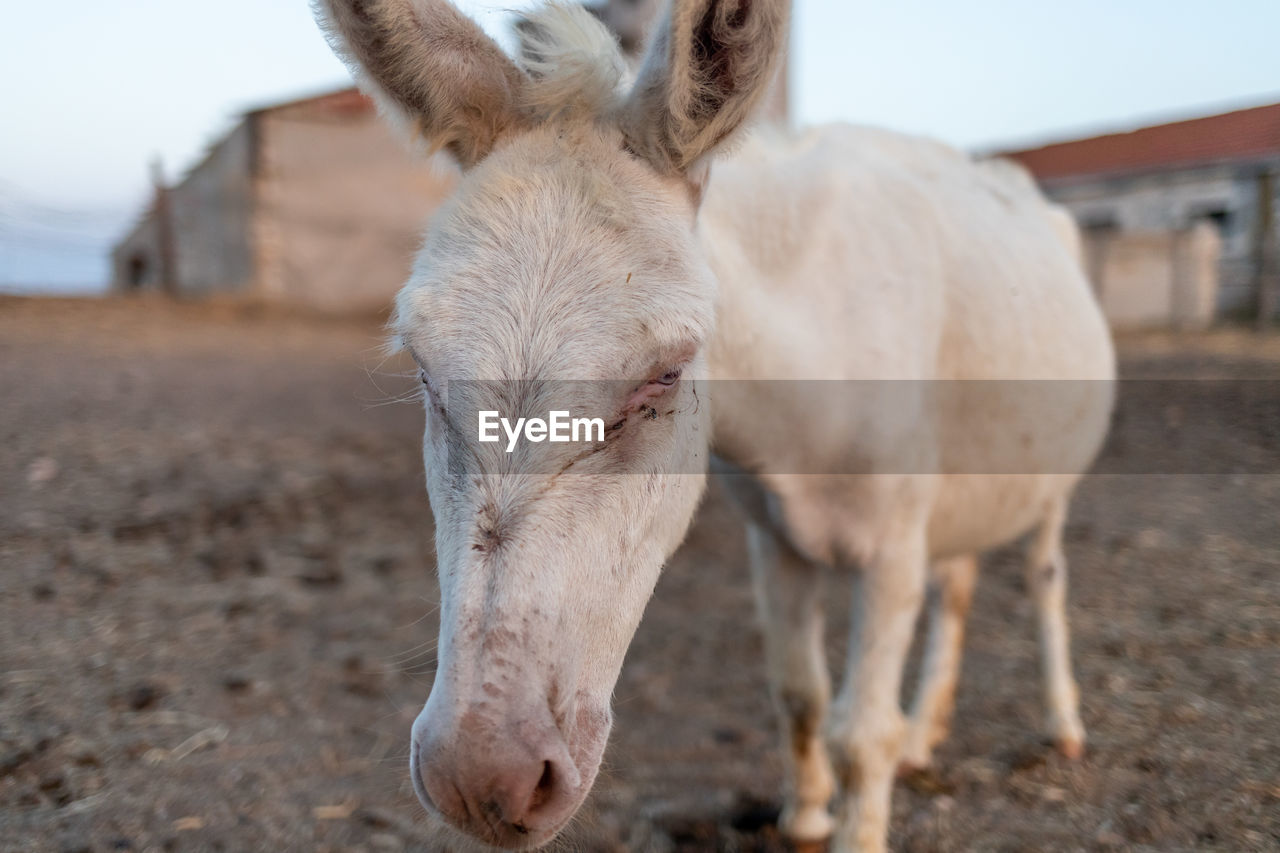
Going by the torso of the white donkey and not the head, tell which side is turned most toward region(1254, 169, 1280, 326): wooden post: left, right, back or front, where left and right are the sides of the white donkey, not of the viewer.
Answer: back

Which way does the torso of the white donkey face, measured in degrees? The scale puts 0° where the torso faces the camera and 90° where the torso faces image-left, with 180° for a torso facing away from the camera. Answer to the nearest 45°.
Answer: approximately 45°

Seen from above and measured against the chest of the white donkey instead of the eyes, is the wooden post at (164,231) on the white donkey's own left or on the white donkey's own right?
on the white donkey's own right
